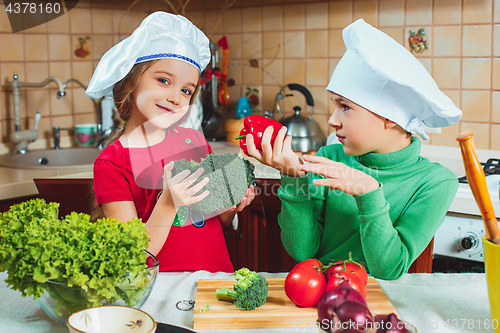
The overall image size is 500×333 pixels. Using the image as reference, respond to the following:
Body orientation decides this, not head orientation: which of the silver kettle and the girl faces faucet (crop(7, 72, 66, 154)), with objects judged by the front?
the silver kettle

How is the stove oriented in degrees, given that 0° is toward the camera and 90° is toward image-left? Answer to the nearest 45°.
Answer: approximately 45°

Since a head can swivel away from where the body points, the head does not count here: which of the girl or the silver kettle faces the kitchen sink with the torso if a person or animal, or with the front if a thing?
the silver kettle

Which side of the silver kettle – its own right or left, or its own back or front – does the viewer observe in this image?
left

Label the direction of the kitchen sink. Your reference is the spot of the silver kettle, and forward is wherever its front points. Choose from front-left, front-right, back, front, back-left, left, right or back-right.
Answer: front

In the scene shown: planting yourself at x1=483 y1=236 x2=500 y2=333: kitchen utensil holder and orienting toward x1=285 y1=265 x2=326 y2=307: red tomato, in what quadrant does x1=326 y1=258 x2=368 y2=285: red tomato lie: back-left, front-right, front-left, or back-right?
front-right

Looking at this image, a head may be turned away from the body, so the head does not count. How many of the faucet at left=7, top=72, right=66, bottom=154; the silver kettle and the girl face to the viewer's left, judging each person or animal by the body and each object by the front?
1

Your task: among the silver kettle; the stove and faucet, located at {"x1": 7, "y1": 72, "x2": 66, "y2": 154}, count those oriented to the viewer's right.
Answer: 1

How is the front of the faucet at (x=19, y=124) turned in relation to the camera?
facing to the right of the viewer
